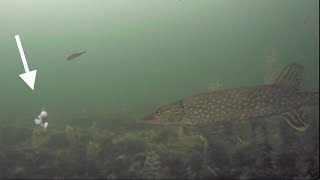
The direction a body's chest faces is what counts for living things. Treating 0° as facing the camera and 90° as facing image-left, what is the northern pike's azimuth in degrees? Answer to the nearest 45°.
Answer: approximately 90°
